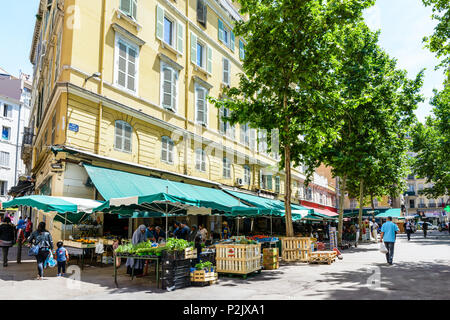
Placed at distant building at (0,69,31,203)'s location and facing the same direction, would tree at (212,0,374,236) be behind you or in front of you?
in front

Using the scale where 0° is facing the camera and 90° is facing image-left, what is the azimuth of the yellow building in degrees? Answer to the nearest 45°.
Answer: approximately 315°

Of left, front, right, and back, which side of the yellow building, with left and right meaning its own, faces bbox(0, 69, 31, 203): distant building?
back

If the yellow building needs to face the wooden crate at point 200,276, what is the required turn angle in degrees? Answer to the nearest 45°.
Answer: approximately 45° to its right
